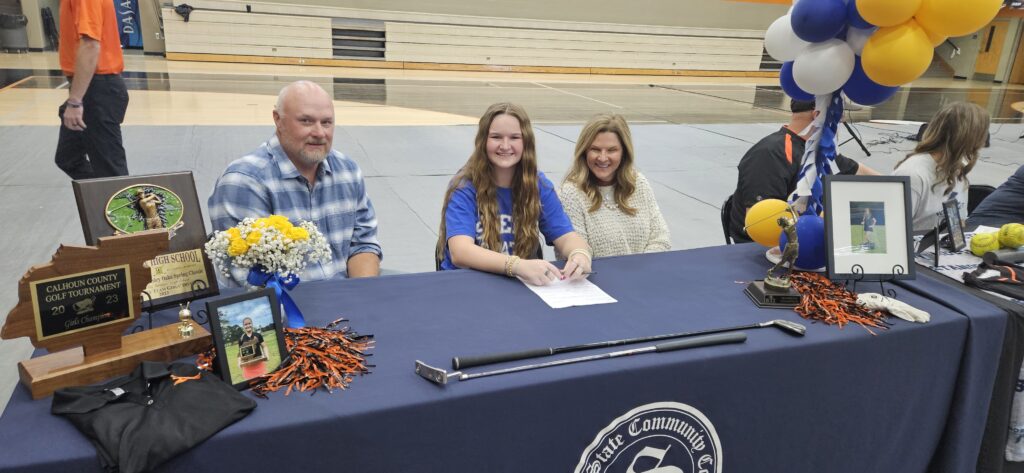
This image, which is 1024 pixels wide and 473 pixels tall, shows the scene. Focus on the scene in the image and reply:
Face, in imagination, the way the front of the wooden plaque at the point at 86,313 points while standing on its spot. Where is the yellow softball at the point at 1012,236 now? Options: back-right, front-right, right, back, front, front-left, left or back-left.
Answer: front-left

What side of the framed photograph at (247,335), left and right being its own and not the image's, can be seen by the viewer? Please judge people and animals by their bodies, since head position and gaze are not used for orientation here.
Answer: front

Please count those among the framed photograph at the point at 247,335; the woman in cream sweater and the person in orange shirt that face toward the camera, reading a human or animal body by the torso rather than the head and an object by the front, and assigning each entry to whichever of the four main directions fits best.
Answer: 2

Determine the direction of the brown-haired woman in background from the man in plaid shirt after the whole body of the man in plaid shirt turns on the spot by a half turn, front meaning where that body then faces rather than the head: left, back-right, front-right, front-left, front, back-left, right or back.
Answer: back-right

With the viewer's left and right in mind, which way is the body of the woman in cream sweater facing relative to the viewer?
facing the viewer

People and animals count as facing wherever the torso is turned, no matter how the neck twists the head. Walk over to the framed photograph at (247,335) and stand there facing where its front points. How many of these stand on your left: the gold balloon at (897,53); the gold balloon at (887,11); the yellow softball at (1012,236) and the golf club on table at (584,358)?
4

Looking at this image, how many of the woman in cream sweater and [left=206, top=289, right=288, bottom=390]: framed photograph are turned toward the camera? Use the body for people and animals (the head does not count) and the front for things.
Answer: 2

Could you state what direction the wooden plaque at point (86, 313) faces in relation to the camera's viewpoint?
facing the viewer and to the right of the viewer

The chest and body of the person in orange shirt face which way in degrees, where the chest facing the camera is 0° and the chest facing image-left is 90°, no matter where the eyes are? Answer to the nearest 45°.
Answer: approximately 90°

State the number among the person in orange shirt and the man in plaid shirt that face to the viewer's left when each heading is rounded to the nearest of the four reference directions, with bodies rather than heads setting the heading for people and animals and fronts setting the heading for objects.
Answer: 1

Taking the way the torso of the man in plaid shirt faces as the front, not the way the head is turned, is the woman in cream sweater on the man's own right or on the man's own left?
on the man's own left
